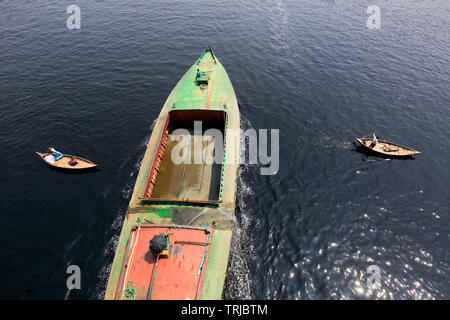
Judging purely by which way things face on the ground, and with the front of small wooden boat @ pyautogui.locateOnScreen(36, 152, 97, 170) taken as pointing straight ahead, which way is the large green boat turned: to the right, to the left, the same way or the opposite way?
to the left

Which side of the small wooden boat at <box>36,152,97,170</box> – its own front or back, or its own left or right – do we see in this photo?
right

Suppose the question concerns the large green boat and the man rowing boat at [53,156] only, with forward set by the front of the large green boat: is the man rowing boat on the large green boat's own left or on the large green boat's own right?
on the large green boat's own left

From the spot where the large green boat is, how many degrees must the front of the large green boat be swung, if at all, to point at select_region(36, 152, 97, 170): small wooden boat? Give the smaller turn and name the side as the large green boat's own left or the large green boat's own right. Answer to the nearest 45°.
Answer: approximately 45° to the large green boat's own left

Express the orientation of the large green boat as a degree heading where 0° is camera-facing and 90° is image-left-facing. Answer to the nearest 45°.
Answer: approximately 180°

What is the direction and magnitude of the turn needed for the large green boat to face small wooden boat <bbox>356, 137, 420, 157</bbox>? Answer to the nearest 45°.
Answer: approximately 90° to its right
